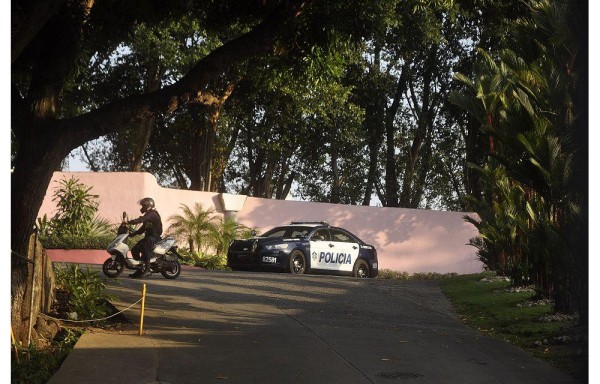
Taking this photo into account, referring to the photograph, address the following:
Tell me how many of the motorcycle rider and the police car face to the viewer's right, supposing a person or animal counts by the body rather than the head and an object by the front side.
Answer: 0

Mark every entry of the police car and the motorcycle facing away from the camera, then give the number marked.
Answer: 0

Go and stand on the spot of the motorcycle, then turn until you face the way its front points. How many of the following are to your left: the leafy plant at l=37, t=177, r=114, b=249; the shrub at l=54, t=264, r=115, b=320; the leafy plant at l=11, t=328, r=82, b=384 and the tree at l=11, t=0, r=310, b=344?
3

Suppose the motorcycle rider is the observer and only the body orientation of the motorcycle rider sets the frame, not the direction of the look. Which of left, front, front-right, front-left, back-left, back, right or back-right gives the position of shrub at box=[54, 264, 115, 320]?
left

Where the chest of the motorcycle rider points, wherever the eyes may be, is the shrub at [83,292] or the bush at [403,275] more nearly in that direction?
the shrub

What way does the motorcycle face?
to the viewer's left

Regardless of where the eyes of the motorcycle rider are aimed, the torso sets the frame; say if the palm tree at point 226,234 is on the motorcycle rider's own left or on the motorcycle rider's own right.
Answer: on the motorcycle rider's own right

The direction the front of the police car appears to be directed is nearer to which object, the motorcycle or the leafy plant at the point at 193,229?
the motorcycle

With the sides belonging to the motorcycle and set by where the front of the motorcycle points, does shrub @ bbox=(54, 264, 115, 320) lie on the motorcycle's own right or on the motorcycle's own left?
on the motorcycle's own left

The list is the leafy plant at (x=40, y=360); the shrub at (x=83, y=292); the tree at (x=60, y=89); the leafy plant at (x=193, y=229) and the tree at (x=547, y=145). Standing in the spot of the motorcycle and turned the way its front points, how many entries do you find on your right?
1

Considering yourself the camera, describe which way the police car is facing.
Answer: facing the viewer and to the left of the viewer

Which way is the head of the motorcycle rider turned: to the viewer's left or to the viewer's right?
to the viewer's left

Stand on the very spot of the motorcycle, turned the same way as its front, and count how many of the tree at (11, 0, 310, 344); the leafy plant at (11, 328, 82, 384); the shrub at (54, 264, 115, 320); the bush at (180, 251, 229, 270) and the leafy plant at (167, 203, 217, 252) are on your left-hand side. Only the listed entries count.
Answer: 3

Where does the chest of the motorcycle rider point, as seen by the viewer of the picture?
to the viewer's left
